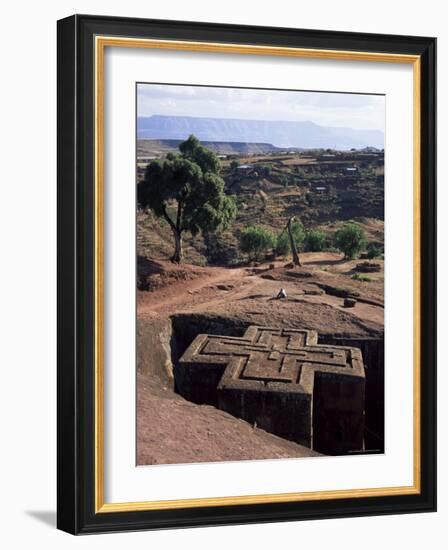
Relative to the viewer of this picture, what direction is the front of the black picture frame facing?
facing the viewer and to the right of the viewer
